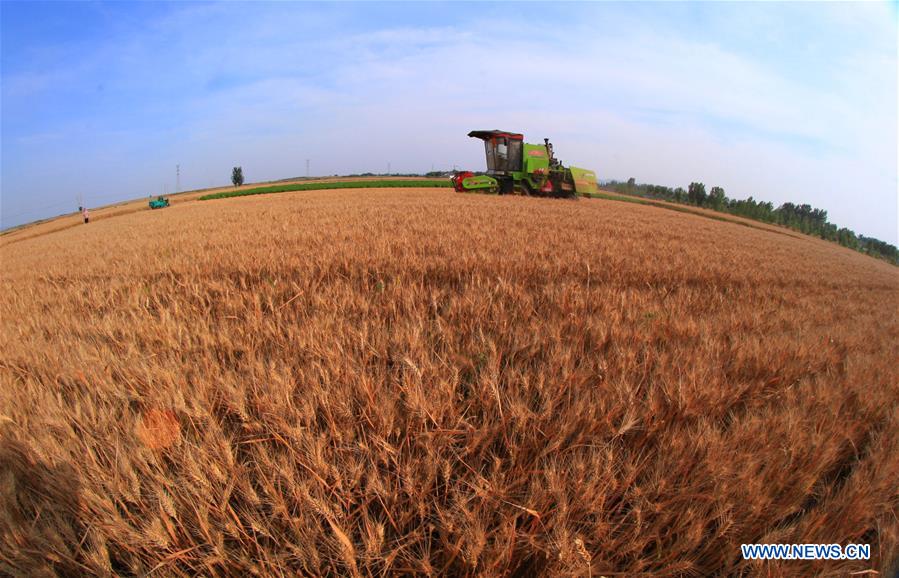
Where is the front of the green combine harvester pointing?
to the viewer's left
